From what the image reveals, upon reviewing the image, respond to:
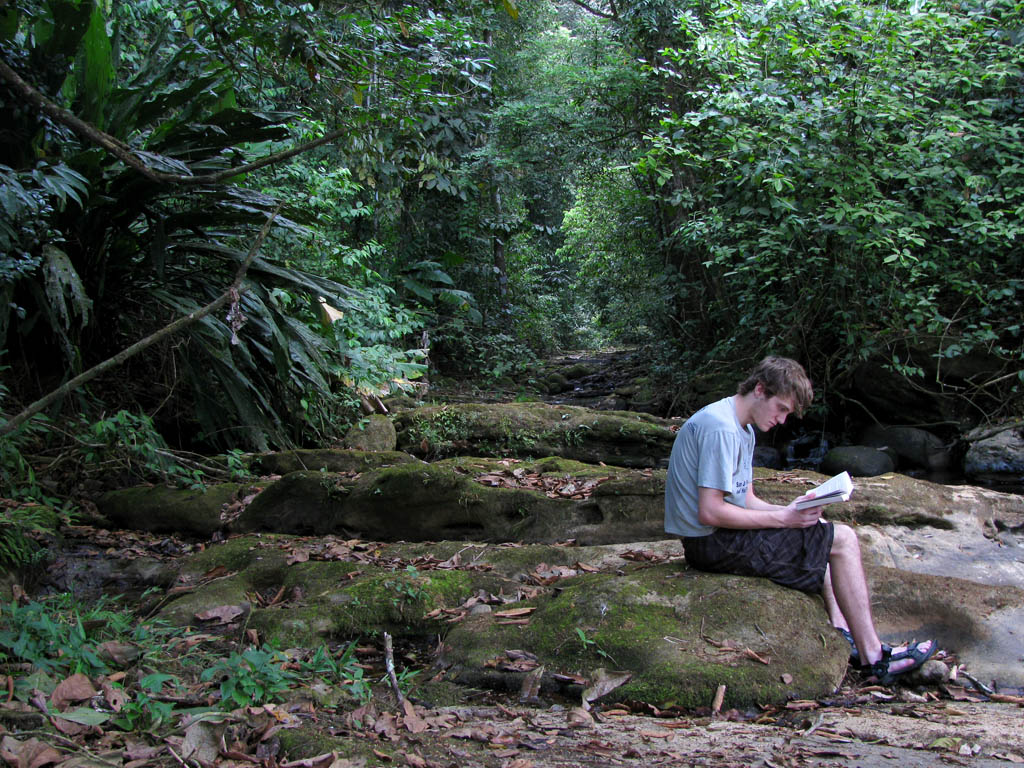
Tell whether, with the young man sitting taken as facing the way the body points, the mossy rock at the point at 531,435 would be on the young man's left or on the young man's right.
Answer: on the young man's left

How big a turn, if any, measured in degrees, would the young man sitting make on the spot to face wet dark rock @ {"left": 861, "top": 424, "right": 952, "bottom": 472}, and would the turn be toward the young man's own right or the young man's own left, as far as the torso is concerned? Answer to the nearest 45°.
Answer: approximately 90° to the young man's own left

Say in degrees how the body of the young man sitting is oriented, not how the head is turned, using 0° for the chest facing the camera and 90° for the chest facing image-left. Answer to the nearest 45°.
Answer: approximately 270°

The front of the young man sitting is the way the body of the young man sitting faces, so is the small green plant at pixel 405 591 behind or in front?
behind

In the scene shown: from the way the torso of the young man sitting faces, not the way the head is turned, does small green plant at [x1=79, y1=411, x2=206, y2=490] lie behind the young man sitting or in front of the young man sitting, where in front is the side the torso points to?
behind

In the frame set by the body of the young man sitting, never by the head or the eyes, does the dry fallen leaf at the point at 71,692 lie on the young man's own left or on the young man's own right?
on the young man's own right

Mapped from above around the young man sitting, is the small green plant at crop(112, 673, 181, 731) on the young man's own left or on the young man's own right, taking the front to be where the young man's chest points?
on the young man's own right
